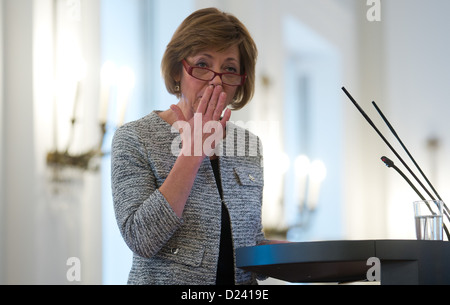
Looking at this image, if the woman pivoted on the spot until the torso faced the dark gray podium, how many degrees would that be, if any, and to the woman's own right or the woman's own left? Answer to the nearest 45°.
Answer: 0° — they already face it

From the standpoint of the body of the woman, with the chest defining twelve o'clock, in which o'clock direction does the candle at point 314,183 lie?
The candle is roughly at 8 o'clock from the woman.

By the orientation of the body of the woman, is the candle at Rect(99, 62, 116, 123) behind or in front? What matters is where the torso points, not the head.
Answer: behind

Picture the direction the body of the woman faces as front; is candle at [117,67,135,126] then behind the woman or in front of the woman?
behind

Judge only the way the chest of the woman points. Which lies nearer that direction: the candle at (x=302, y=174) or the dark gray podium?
the dark gray podium

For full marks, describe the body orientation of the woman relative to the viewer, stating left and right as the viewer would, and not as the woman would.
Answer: facing the viewer and to the right of the viewer

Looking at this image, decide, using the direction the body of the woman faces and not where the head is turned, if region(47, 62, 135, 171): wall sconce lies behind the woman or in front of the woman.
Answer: behind
